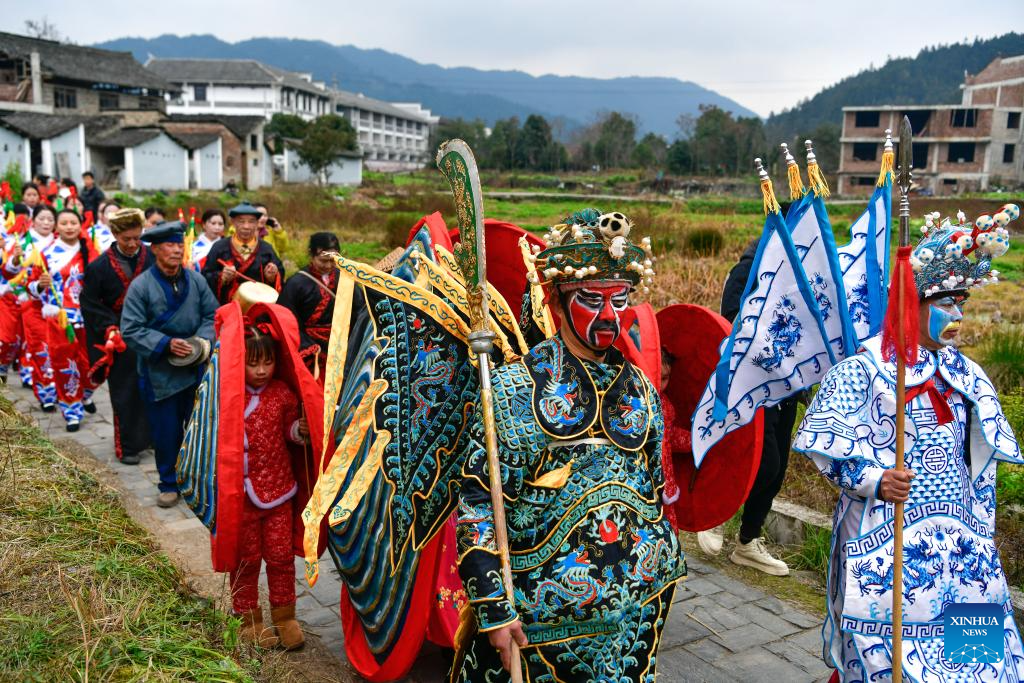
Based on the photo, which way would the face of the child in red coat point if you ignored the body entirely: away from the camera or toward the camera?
toward the camera

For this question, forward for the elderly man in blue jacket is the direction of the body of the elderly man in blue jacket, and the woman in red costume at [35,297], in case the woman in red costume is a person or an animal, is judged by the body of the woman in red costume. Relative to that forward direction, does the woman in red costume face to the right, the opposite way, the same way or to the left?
the same way

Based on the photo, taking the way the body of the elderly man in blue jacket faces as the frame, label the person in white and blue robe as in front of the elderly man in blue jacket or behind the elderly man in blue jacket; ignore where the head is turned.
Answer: in front

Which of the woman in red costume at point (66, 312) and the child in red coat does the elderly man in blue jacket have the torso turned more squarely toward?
the child in red coat

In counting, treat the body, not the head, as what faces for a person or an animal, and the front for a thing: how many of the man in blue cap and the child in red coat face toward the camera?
2

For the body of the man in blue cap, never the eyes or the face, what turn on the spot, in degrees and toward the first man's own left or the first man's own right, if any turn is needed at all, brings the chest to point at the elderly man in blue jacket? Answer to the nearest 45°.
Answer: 0° — they already face them

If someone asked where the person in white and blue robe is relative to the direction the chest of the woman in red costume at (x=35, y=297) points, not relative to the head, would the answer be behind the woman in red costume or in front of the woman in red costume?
in front

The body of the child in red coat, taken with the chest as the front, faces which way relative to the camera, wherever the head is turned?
toward the camera

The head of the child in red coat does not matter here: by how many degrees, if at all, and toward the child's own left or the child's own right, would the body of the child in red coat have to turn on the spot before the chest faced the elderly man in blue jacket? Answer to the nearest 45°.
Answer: approximately 180°

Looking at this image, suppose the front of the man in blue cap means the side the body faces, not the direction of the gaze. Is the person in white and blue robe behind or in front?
in front

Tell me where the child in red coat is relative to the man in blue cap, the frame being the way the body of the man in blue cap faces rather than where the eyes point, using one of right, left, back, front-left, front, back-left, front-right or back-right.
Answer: front

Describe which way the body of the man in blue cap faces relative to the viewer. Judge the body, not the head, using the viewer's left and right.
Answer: facing the viewer
